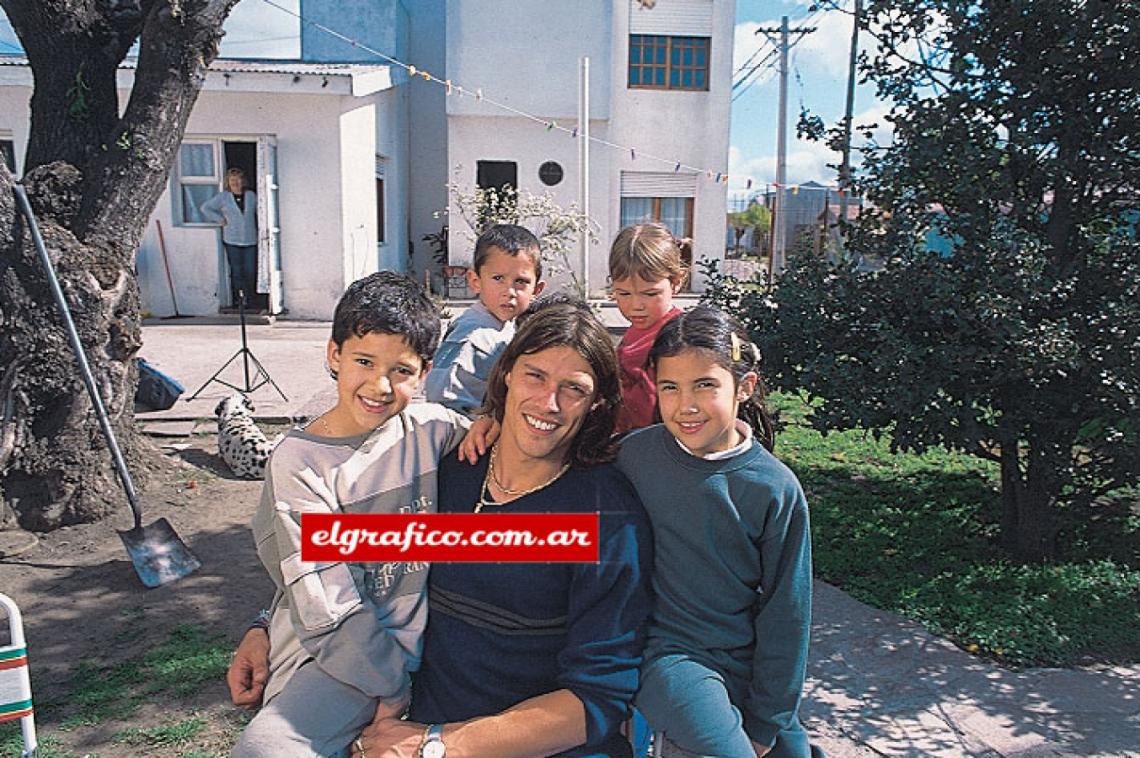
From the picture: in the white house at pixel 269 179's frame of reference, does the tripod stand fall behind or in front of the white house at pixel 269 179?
in front

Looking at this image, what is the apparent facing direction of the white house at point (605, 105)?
toward the camera

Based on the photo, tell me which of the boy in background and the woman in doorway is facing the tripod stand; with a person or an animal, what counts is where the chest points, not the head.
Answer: the woman in doorway

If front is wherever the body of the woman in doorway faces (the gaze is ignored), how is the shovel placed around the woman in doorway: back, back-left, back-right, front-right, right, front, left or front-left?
front

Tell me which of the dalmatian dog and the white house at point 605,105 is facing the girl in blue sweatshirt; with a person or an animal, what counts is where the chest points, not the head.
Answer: the white house

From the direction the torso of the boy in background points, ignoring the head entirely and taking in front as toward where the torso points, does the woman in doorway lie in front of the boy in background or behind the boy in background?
behind

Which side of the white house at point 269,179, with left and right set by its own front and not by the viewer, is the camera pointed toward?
front

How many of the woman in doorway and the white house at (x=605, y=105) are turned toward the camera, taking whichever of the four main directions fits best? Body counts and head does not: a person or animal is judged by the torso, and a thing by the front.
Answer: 2

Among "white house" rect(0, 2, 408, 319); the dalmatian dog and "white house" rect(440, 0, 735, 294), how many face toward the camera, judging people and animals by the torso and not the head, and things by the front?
2

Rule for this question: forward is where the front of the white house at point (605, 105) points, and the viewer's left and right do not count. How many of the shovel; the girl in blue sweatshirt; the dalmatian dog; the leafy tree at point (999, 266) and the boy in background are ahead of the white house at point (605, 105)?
5

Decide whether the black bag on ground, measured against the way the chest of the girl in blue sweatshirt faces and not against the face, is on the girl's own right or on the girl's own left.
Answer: on the girl's own right

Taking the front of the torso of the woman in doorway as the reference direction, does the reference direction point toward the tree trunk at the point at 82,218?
yes

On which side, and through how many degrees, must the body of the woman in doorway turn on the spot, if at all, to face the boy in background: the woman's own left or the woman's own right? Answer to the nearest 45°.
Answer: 0° — they already face them

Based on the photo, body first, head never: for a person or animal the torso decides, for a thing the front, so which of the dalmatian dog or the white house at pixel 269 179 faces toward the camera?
the white house

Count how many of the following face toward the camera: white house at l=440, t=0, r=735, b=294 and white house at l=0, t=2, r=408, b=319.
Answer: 2

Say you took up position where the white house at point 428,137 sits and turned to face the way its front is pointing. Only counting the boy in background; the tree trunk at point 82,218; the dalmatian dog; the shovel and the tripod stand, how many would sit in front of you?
5
